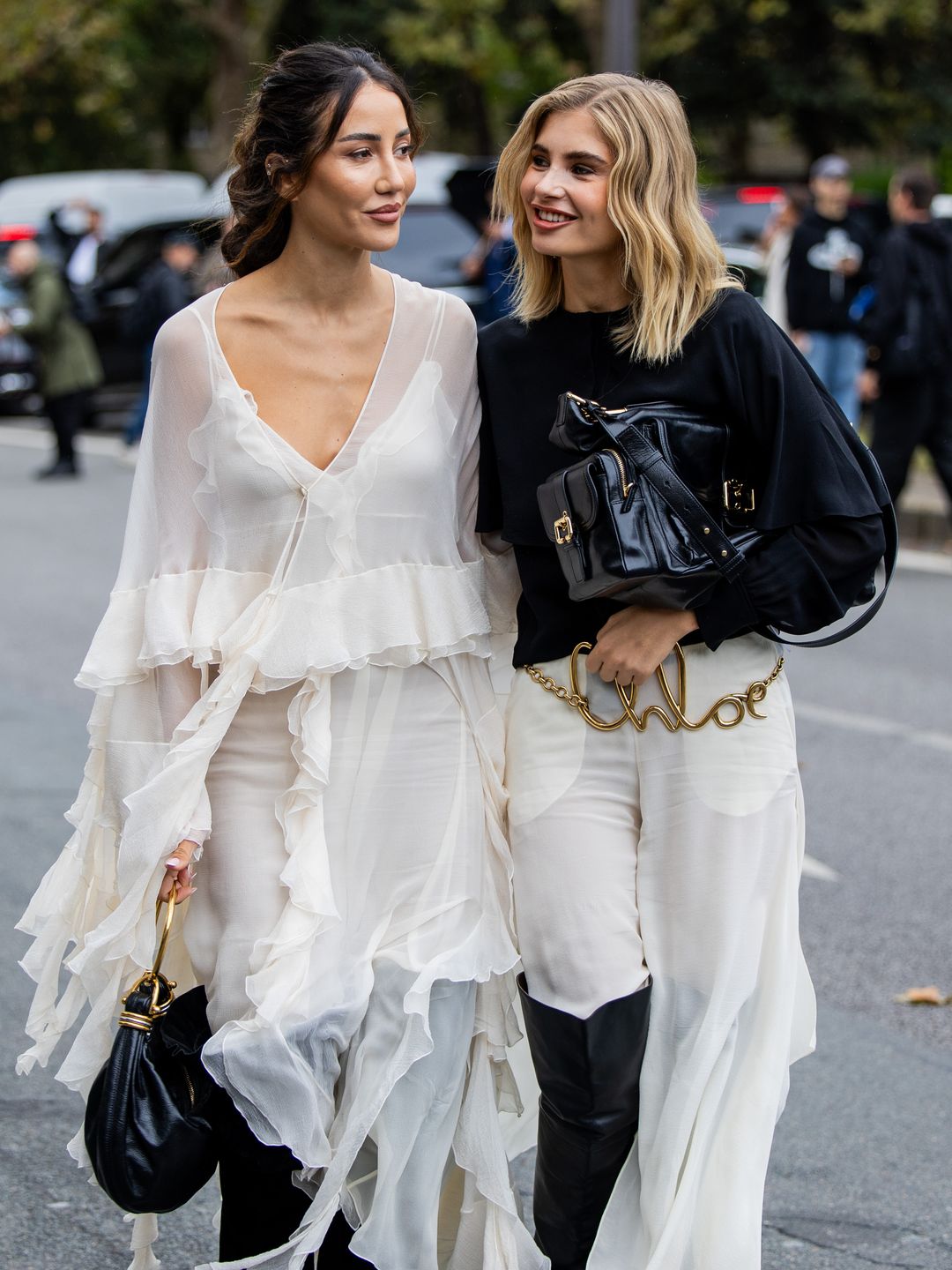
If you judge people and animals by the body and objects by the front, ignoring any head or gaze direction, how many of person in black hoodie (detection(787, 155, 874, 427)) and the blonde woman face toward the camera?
2

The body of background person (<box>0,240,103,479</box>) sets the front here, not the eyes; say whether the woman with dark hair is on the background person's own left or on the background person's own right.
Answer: on the background person's own left

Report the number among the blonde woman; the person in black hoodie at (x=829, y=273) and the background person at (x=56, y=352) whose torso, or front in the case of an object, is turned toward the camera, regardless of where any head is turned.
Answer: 2

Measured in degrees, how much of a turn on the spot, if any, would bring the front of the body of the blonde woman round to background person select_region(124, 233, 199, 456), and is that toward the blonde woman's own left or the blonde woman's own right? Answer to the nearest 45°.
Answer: approximately 180°

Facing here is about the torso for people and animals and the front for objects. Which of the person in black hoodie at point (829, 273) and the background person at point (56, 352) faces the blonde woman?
the person in black hoodie

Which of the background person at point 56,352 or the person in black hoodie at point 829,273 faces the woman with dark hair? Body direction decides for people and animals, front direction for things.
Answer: the person in black hoodie

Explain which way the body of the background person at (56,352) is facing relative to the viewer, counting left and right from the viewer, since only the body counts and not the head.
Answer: facing to the left of the viewer
